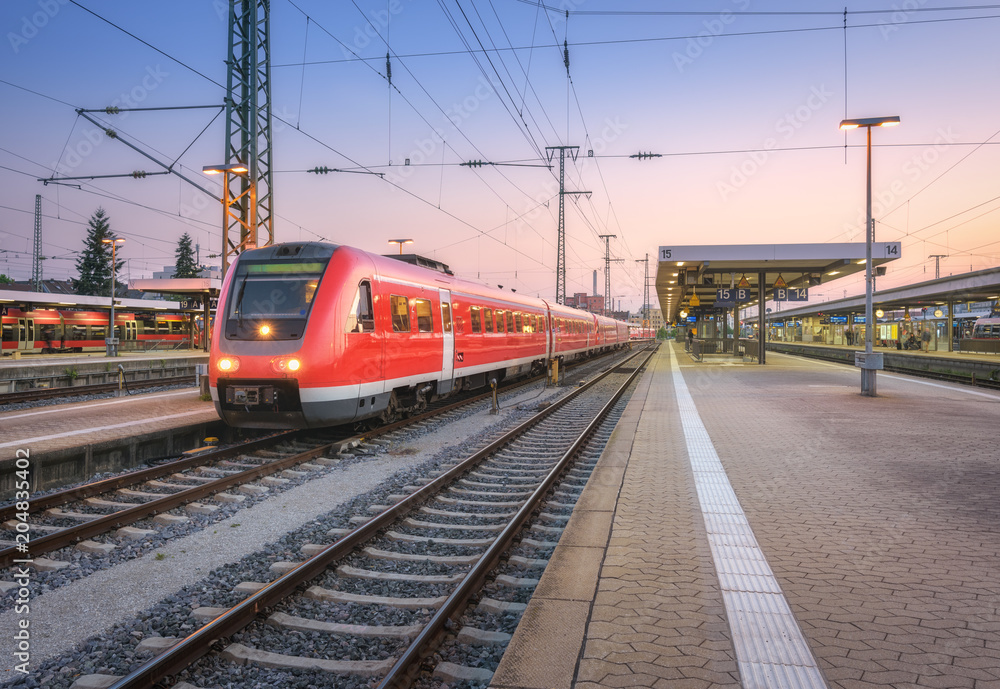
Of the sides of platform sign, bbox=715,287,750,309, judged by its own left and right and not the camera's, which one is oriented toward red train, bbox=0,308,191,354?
right

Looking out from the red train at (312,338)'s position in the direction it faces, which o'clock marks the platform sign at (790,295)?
The platform sign is roughly at 6 o'clock from the red train.

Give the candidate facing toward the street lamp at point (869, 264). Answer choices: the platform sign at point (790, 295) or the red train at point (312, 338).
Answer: the platform sign

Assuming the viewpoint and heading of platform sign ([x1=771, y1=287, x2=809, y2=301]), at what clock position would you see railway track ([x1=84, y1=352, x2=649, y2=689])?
The railway track is roughly at 12 o'clock from the platform sign.

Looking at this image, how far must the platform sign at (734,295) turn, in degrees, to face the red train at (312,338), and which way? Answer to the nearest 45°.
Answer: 0° — it already faces it

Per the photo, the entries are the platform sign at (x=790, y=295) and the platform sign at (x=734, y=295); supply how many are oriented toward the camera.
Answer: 2

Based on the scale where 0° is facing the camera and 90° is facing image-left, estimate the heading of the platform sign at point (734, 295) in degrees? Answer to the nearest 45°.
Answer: approximately 0°

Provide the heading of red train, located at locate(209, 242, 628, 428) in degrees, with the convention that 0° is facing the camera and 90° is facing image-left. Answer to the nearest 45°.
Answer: approximately 45°
